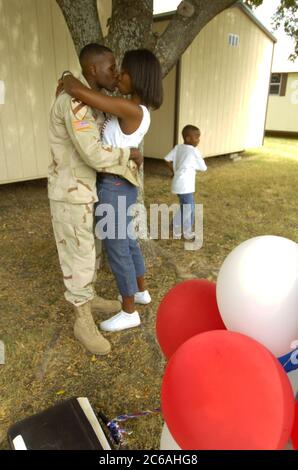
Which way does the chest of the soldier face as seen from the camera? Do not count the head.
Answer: to the viewer's right

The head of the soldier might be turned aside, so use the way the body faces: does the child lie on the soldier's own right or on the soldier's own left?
on the soldier's own left

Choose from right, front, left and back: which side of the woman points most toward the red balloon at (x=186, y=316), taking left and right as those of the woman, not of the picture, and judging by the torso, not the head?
left

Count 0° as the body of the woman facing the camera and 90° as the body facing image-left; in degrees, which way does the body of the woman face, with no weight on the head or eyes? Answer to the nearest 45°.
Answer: approximately 90°

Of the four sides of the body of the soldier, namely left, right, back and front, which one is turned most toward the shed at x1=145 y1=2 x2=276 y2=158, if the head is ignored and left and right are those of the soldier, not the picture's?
left

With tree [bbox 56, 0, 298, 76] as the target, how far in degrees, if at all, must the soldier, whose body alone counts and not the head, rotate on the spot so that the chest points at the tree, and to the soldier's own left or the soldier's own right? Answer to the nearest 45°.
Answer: approximately 90° to the soldier's own left

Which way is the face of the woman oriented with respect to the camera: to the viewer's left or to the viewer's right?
to the viewer's left

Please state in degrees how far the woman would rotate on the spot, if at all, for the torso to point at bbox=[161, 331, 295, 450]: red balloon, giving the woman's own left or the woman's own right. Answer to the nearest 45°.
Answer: approximately 90° to the woman's own left

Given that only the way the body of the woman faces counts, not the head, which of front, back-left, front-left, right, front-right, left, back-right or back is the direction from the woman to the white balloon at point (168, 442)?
left

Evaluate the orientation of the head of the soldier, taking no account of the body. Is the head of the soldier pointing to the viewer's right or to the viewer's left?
to the viewer's right
